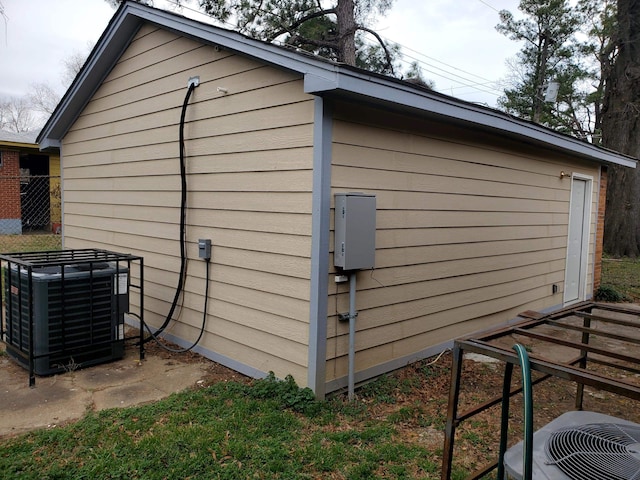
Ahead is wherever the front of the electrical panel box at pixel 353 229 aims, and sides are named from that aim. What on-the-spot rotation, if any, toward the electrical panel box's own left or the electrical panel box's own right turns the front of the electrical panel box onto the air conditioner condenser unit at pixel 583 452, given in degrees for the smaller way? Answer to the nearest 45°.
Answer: approximately 45° to the electrical panel box's own right

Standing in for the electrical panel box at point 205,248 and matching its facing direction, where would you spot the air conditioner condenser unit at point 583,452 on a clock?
The air conditioner condenser unit is roughly at 10 o'clock from the electrical panel box.

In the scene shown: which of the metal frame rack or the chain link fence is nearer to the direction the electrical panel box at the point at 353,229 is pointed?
the metal frame rack

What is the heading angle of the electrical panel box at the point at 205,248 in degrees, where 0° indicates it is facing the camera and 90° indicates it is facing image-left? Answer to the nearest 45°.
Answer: approximately 45°

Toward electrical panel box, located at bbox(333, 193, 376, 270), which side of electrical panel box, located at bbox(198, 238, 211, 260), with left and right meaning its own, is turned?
left

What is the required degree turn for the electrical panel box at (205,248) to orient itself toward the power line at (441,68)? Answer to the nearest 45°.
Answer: approximately 180°

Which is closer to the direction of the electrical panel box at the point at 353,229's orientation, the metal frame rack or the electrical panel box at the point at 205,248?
the metal frame rack

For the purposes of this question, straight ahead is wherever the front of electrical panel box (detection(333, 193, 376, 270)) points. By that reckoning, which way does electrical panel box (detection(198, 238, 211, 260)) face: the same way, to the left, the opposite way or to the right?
to the right

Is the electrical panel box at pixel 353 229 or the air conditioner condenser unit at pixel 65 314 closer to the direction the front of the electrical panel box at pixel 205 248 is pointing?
the air conditioner condenser unit

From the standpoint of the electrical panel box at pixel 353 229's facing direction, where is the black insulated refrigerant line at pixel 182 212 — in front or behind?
behind

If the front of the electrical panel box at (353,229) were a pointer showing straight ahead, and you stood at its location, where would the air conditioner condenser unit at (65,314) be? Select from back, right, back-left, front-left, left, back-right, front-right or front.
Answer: back-right

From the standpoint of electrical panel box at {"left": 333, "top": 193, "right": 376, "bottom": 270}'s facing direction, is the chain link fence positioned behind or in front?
behind

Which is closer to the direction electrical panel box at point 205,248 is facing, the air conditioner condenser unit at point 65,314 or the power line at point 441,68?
the air conditioner condenser unit
